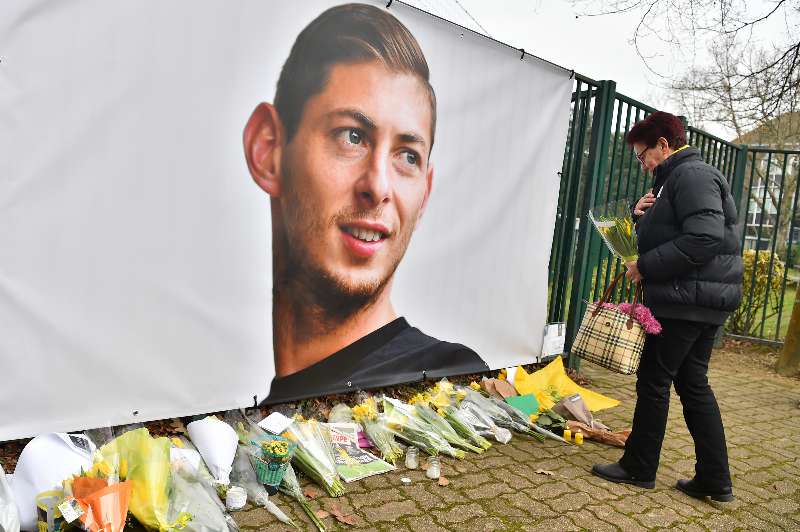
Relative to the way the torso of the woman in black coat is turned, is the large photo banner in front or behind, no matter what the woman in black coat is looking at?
in front

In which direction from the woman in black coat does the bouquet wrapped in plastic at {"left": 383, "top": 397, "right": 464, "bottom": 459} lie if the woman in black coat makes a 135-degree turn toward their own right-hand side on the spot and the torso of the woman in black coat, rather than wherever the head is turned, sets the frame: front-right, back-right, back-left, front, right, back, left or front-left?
back-left

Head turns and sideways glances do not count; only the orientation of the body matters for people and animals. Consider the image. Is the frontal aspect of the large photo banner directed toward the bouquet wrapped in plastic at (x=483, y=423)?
no

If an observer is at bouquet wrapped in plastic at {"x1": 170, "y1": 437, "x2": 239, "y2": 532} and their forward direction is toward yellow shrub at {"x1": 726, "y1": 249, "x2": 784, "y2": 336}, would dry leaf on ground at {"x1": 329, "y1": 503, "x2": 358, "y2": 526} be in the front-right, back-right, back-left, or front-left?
front-right

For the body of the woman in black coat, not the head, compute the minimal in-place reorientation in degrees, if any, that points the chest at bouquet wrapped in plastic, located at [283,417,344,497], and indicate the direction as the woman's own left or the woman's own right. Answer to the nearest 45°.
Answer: approximately 45° to the woman's own left

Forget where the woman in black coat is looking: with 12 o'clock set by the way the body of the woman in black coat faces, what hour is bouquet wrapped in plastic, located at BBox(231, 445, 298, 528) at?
The bouquet wrapped in plastic is roughly at 11 o'clock from the woman in black coat.

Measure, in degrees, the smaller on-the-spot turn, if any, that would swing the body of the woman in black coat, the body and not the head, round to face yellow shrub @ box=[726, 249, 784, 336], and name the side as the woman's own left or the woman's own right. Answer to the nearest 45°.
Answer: approximately 90° to the woman's own right

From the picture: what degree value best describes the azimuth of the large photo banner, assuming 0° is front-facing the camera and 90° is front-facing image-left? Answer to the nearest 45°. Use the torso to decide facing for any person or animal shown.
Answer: approximately 315°

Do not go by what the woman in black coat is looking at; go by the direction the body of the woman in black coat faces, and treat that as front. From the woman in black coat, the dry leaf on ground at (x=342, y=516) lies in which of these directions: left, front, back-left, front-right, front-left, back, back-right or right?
front-left

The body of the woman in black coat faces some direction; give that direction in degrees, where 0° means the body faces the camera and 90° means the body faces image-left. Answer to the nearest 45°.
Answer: approximately 90°

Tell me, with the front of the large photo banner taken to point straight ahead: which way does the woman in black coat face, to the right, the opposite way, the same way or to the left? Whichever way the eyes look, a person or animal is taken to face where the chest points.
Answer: the opposite way

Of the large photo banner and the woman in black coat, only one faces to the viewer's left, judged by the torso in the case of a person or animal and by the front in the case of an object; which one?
the woman in black coat

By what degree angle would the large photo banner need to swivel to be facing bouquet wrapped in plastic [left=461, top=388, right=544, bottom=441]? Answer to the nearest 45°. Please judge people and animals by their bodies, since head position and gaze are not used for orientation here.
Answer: approximately 45° to its left

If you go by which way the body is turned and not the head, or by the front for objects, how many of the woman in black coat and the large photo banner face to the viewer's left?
1

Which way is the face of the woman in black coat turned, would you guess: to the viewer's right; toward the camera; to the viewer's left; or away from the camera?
to the viewer's left
